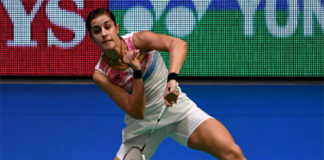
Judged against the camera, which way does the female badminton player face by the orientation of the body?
toward the camera
